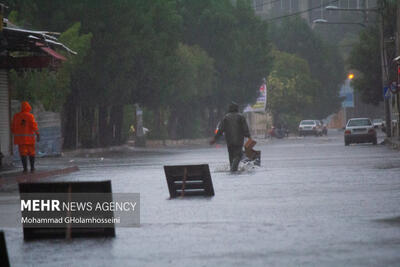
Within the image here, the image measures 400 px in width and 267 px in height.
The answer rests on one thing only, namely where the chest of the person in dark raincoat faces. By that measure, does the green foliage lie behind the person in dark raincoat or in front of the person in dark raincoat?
in front

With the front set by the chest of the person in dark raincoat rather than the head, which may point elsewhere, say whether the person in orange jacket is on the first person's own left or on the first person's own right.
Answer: on the first person's own left
